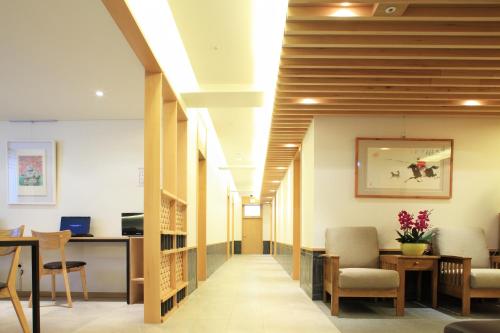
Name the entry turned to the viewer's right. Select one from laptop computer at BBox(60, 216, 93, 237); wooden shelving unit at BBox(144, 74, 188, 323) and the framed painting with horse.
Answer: the wooden shelving unit

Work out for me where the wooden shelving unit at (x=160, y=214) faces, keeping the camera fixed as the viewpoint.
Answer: facing to the right of the viewer

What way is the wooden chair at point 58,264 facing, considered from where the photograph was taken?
facing away from the viewer and to the right of the viewer

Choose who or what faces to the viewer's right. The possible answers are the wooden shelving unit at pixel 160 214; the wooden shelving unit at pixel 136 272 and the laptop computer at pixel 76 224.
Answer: the wooden shelving unit at pixel 160 214
